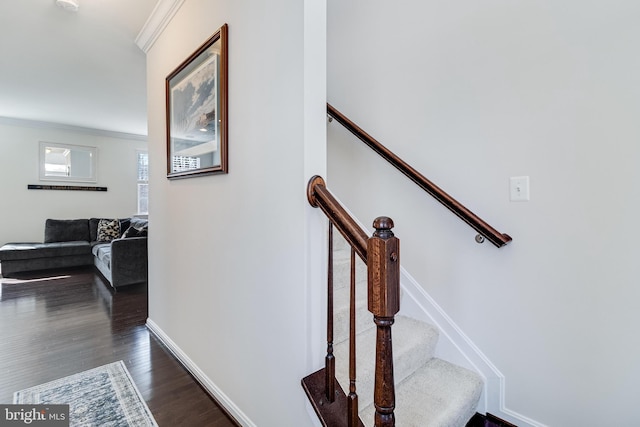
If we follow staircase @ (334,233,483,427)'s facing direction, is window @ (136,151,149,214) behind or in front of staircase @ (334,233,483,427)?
behind

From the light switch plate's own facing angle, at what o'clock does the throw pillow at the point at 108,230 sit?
The throw pillow is roughly at 3 o'clock from the light switch plate.

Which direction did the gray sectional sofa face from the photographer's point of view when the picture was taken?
facing the viewer and to the left of the viewer

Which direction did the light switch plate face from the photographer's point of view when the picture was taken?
facing the viewer

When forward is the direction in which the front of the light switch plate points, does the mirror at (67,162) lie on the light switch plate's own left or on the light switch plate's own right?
on the light switch plate's own right

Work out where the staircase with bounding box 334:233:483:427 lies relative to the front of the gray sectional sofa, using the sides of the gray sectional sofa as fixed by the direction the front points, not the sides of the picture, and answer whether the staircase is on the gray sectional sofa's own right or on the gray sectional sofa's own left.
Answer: on the gray sectional sofa's own left

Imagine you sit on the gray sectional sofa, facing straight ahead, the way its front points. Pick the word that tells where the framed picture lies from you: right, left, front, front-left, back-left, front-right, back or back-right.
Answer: front-left

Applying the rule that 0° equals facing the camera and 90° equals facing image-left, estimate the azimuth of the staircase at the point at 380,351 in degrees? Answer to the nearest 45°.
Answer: approximately 315°
